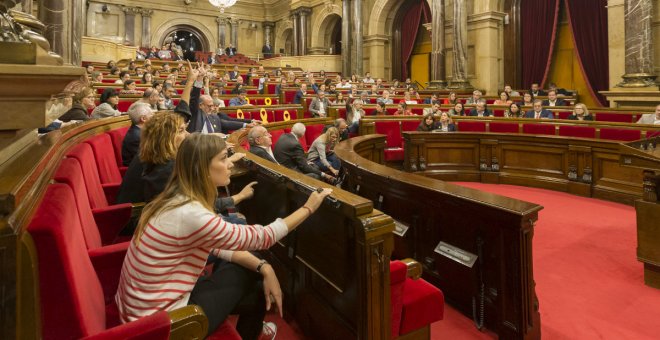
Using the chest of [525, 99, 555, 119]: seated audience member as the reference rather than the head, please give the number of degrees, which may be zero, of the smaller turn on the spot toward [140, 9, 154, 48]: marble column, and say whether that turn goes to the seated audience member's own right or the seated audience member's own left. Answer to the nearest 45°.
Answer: approximately 135° to the seated audience member's own right

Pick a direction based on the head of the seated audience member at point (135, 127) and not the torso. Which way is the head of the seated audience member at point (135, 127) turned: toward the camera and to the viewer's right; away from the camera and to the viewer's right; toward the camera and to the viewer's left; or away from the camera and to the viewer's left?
away from the camera and to the viewer's right

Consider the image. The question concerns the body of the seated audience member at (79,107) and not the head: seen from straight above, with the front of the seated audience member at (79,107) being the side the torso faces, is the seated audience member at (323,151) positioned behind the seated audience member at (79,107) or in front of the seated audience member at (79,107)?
in front

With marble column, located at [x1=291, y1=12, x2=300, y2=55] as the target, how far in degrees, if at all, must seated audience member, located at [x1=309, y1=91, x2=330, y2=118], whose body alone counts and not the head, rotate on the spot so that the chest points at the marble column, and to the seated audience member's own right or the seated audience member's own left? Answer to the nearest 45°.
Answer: approximately 135° to the seated audience member's own left

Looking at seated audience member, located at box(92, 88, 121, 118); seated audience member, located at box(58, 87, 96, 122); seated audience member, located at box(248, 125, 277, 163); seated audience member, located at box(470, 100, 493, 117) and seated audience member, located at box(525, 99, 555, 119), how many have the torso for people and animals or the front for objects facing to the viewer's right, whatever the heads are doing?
3

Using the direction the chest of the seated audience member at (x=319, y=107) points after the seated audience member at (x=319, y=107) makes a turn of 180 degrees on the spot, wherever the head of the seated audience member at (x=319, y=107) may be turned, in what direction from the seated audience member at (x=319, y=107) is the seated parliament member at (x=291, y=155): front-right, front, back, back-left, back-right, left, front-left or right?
back-left

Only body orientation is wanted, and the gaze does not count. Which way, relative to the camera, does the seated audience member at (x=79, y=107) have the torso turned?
to the viewer's right

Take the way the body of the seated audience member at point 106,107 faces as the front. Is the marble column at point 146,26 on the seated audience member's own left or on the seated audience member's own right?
on the seated audience member's own left

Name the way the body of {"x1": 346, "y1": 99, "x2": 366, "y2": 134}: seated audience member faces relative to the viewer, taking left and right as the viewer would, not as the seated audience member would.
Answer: facing the viewer and to the right of the viewer

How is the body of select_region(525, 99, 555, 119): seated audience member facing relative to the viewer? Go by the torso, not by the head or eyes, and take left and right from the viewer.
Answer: facing the viewer

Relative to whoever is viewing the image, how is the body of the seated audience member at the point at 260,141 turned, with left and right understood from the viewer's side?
facing to the right of the viewer

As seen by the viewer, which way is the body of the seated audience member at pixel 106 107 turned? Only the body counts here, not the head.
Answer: to the viewer's right

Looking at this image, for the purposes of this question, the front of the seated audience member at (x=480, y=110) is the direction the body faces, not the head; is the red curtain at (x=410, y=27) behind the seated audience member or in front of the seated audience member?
behind
